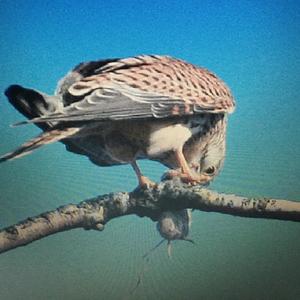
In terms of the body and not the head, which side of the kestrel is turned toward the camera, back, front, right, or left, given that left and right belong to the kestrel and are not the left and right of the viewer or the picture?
right
